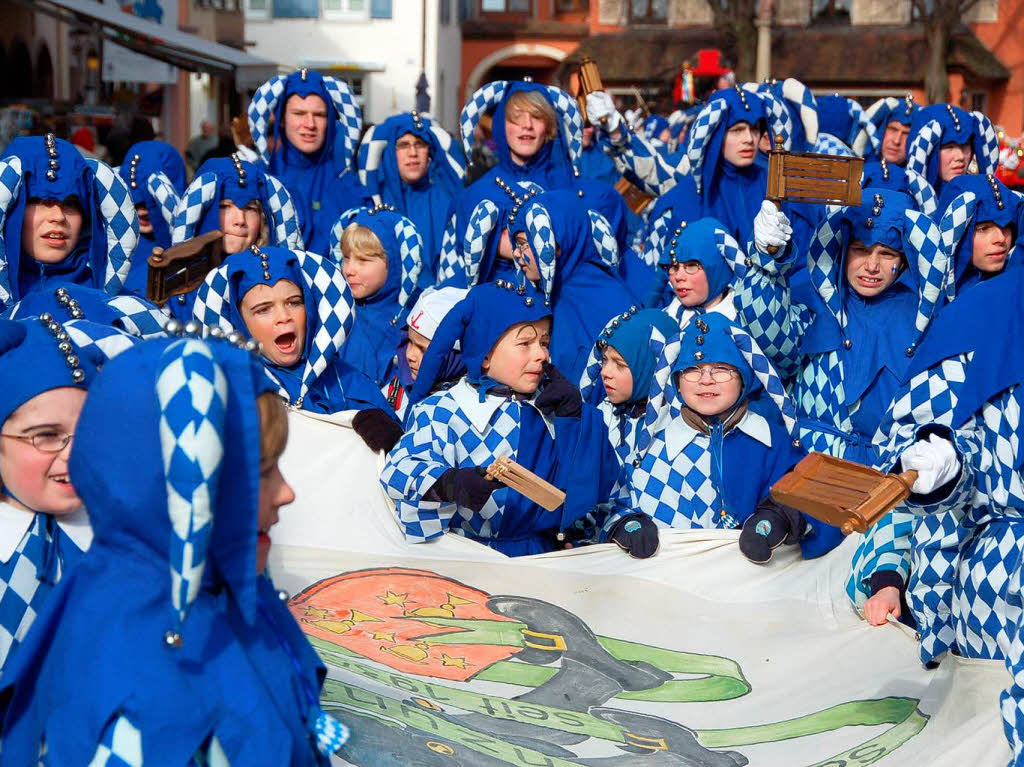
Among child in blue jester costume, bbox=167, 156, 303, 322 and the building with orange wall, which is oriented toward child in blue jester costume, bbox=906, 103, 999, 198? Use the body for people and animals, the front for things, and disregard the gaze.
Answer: the building with orange wall

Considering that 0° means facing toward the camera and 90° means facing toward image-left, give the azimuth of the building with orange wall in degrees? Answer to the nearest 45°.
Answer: approximately 0°

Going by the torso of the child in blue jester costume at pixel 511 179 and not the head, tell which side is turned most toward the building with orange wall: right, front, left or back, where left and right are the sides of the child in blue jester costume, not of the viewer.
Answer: back

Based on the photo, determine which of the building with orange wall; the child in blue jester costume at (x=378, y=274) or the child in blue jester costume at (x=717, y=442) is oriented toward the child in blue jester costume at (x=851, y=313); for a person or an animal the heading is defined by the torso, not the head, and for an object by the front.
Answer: the building with orange wall

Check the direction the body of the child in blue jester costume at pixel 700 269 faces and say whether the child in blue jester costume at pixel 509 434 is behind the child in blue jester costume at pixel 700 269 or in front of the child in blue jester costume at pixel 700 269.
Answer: in front

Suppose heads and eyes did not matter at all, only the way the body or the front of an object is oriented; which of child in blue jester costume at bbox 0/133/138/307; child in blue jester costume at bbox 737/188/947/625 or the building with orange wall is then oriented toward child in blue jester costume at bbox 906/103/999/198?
the building with orange wall

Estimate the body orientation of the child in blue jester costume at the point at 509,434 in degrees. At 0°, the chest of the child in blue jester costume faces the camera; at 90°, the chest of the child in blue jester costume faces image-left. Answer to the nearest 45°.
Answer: approximately 315°

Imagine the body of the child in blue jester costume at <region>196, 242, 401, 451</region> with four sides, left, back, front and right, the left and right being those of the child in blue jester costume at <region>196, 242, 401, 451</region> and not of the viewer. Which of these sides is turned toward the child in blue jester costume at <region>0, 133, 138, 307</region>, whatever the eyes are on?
right

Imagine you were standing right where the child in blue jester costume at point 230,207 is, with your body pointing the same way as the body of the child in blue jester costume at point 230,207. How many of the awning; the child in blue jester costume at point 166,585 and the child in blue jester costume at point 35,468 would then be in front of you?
2

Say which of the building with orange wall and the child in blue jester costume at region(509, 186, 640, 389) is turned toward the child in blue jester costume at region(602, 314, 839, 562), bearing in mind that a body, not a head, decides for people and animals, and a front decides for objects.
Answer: the building with orange wall

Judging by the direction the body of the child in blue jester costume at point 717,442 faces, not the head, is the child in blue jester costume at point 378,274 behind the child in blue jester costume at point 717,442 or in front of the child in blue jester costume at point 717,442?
behind
